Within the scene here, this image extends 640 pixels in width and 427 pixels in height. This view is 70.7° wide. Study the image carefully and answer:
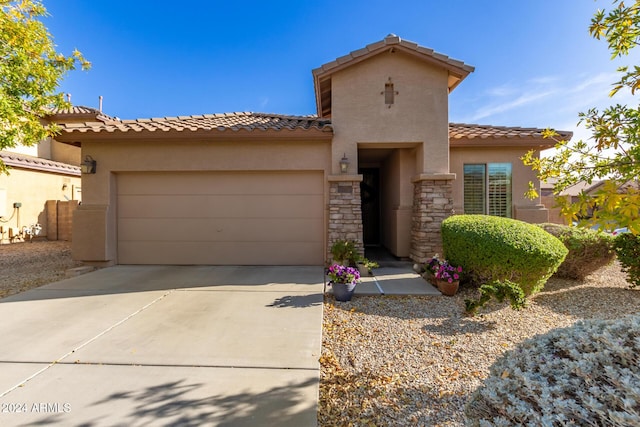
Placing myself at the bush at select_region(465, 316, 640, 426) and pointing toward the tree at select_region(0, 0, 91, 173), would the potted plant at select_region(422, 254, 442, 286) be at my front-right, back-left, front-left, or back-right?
front-right

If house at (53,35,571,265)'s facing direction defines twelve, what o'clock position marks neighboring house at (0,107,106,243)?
The neighboring house is roughly at 4 o'clock from the house.

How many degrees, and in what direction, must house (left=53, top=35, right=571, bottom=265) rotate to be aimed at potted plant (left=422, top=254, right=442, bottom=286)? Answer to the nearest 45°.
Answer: approximately 45° to its left

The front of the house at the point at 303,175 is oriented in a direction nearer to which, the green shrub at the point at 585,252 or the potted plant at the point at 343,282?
the potted plant

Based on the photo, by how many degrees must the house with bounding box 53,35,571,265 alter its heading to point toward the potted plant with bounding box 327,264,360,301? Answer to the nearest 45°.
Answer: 0° — it already faces it

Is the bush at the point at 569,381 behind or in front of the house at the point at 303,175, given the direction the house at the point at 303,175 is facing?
in front

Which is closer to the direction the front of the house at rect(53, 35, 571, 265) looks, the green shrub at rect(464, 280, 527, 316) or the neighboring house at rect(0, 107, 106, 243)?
the green shrub

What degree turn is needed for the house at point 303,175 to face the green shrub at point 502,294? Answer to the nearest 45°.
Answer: approximately 45° to its left

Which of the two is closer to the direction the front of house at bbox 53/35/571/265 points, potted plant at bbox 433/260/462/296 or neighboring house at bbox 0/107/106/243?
the potted plant

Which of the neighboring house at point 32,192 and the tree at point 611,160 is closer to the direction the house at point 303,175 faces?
the tree

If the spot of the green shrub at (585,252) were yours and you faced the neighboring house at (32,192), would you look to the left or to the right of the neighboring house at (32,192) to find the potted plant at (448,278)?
left

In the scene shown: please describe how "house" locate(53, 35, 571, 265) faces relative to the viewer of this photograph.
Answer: facing the viewer
